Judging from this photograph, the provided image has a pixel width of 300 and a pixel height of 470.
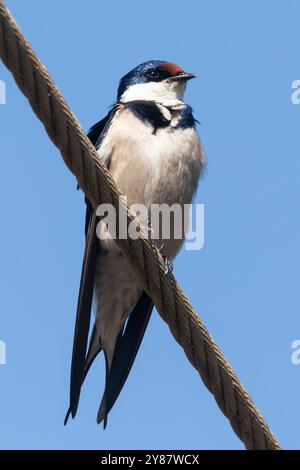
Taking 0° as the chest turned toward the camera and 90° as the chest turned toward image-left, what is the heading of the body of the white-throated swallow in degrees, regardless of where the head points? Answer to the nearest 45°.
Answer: approximately 315°
